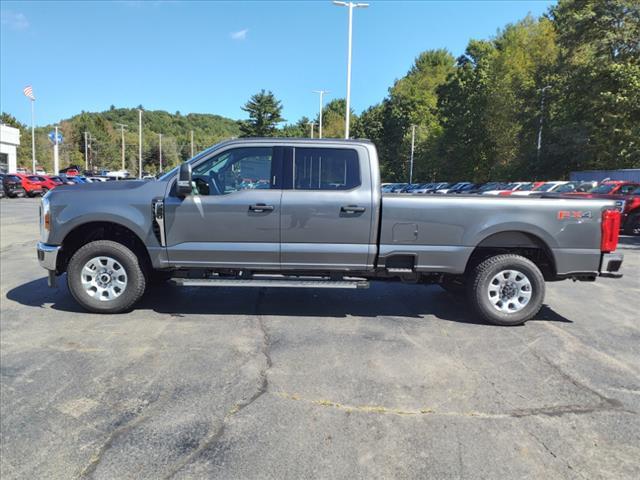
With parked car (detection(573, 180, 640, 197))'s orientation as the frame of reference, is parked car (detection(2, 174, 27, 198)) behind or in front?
in front

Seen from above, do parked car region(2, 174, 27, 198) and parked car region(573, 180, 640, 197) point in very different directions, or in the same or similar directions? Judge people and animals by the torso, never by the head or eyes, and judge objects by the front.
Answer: very different directions

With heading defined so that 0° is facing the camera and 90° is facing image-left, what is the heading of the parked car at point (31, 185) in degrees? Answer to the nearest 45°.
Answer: approximately 315°

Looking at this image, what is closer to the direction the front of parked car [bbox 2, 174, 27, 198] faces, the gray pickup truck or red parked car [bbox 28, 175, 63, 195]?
the gray pickup truck

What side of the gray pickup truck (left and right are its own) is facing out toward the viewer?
left

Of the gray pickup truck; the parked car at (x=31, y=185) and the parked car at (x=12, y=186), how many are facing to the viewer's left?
1

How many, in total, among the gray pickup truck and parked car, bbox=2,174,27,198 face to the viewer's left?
1

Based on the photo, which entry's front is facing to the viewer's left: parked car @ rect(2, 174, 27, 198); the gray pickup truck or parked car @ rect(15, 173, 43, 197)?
the gray pickup truck

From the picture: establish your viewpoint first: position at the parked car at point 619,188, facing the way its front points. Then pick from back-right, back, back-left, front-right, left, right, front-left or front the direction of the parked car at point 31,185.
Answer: front-right
